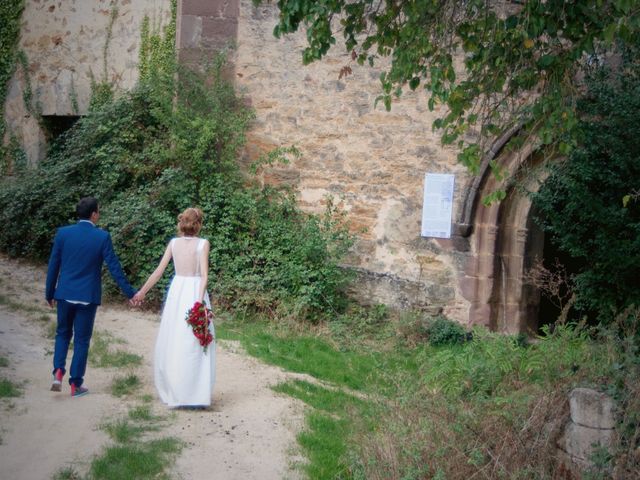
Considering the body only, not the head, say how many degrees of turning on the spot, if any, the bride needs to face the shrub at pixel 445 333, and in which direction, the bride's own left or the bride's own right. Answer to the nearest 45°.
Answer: approximately 45° to the bride's own right

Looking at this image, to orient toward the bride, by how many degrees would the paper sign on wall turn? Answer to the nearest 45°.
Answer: approximately 45° to its right

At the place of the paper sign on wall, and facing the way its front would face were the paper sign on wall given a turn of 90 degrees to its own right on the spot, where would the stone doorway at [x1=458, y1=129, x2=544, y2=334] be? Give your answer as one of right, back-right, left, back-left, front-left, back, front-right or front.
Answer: back

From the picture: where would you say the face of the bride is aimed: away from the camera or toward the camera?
away from the camera

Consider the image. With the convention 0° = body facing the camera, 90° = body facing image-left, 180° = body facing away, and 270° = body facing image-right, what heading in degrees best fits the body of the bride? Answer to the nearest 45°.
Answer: approximately 180°

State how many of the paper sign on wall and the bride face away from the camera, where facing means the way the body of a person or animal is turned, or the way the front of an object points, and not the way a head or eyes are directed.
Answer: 1

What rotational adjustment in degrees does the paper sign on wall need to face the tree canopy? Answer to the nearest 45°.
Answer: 0° — it already faces it

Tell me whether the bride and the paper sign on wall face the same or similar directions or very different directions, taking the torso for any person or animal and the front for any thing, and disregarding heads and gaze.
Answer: very different directions

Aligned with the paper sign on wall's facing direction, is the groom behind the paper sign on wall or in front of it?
in front
